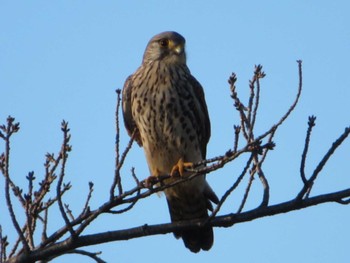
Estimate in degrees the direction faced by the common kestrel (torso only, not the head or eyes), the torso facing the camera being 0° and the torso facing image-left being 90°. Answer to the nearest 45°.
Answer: approximately 0°

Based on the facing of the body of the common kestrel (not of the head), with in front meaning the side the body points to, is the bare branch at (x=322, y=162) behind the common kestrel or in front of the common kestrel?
in front

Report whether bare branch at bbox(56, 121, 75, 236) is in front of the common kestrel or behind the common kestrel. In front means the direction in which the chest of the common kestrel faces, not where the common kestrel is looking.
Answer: in front
